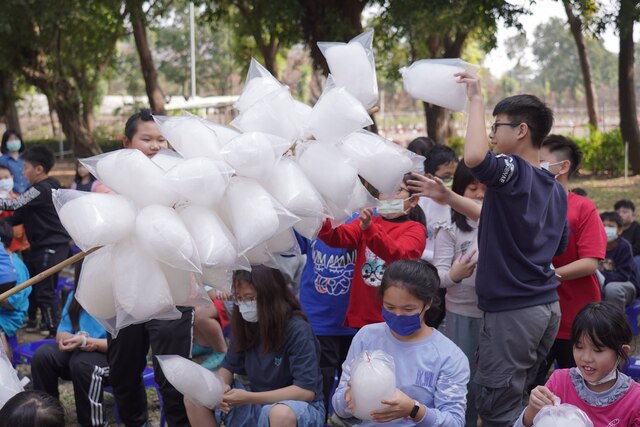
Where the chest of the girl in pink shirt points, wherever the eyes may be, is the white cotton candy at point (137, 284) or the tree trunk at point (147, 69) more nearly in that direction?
the white cotton candy

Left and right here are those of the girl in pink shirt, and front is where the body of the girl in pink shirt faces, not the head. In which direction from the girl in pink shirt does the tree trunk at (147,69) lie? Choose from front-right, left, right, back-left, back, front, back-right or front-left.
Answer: right

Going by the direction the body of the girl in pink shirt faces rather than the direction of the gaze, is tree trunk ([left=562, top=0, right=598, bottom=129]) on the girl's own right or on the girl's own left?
on the girl's own right

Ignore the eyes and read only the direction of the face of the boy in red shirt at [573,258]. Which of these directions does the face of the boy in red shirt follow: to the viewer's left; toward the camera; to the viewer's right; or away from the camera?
to the viewer's left

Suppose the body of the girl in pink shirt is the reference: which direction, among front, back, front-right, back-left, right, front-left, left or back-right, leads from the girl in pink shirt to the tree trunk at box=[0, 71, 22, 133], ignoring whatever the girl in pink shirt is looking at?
right

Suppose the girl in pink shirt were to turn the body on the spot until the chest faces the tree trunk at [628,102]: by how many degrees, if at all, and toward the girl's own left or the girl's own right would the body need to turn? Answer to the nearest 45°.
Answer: approximately 135° to the girl's own right

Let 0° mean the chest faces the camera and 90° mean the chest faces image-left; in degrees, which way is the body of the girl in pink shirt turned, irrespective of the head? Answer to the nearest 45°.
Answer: approximately 45°

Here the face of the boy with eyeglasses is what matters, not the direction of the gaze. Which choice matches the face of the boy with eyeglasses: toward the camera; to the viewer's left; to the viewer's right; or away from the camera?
to the viewer's left
